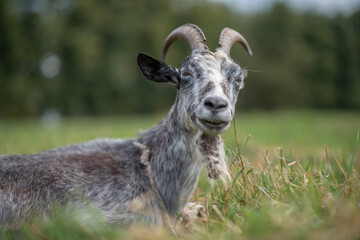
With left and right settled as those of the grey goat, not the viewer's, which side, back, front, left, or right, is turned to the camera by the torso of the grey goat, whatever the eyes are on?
right
